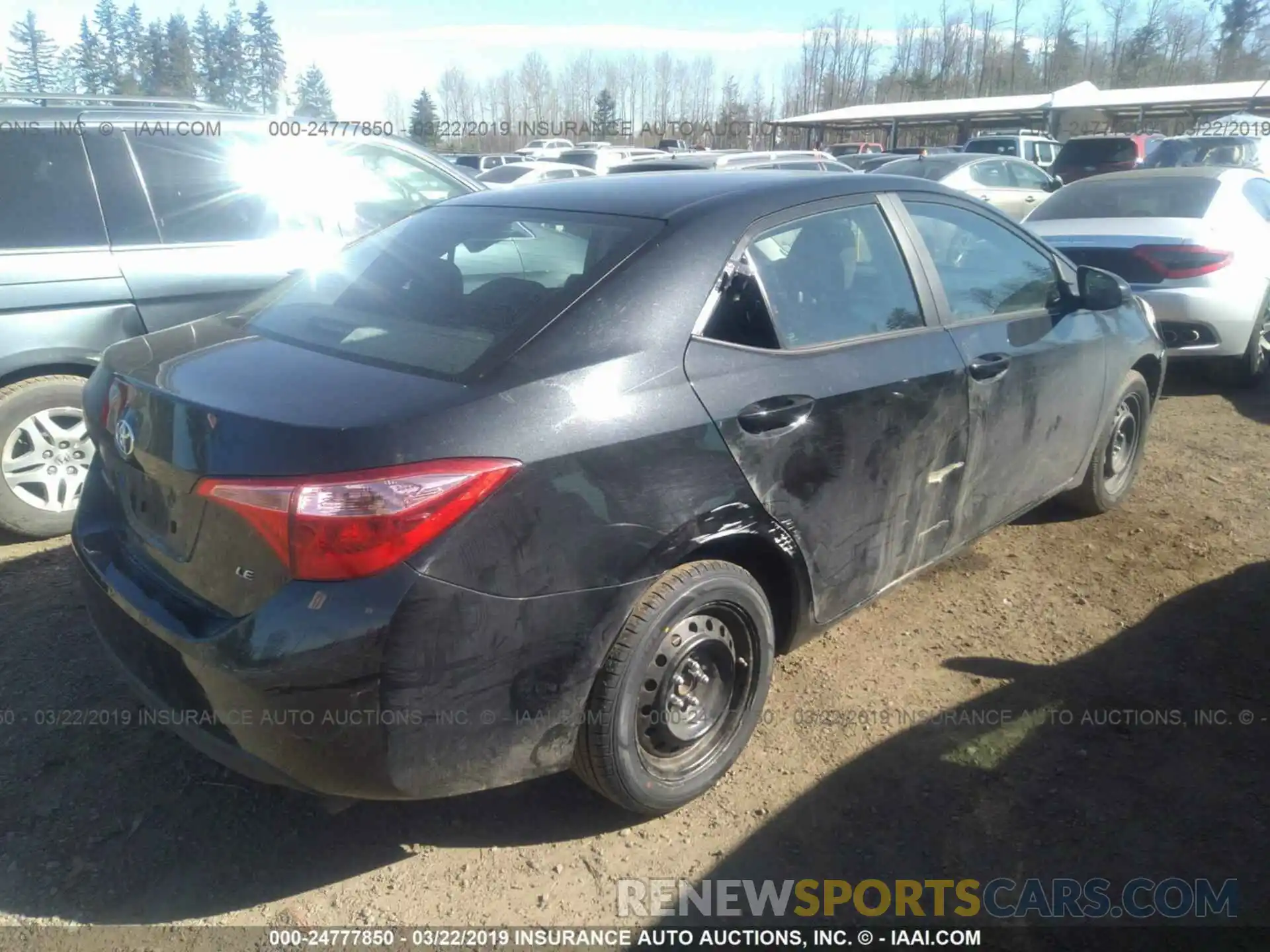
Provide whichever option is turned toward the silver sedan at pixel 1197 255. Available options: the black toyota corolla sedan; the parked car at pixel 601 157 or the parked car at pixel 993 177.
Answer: the black toyota corolla sedan

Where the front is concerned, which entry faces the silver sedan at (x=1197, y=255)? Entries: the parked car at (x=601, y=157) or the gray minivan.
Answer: the gray minivan

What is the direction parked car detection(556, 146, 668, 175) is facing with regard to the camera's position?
facing away from the viewer and to the right of the viewer

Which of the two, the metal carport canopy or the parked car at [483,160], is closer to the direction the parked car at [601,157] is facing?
the metal carport canopy

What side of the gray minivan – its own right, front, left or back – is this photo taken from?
right

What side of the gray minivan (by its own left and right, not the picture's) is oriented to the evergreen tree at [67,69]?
left

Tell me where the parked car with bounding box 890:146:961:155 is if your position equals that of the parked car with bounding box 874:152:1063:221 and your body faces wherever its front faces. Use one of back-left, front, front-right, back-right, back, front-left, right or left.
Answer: front-left

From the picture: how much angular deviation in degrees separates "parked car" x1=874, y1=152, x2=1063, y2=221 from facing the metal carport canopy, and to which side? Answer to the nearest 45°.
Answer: approximately 45° to its left

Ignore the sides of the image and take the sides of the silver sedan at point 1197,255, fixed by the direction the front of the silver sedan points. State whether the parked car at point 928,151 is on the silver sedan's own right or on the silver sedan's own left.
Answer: on the silver sedan's own left

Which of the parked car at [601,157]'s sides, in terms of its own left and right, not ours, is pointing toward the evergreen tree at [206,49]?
left

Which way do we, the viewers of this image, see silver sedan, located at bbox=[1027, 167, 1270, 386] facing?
facing away from the viewer and to the right of the viewer

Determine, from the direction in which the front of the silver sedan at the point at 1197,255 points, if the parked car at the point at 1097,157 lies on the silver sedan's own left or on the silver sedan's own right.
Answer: on the silver sedan's own left

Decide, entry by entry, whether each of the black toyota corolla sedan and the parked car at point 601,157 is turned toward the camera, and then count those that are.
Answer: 0

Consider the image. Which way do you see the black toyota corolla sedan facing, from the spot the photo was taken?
facing away from the viewer and to the right of the viewer
